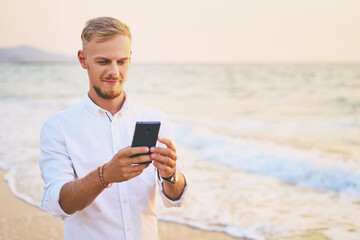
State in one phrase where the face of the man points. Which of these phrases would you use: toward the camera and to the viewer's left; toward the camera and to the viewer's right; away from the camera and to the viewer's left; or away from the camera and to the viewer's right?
toward the camera and to the viewer's right

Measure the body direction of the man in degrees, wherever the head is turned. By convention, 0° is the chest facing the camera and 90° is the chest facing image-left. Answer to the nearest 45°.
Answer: approximately 315°
